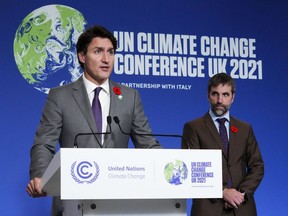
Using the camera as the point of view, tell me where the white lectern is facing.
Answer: facing the viewer

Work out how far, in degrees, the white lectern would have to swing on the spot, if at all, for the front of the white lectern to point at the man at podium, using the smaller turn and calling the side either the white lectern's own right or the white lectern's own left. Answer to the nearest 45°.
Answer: approximately 180°
